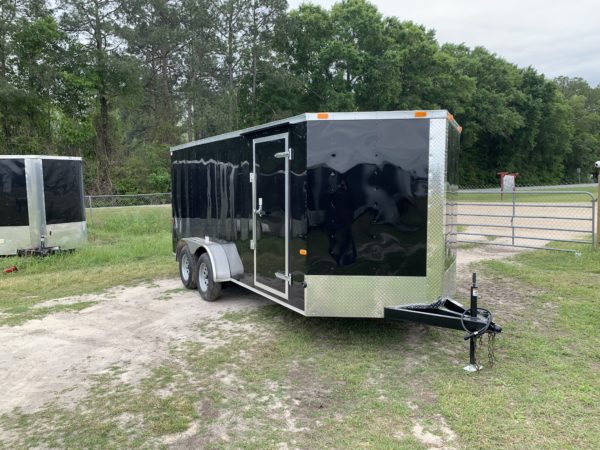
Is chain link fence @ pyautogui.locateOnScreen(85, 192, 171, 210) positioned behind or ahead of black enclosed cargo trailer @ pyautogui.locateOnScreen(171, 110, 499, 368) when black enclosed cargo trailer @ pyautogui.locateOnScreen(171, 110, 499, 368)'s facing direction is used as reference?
behind

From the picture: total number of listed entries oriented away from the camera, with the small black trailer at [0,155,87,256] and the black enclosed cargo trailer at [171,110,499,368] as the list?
0

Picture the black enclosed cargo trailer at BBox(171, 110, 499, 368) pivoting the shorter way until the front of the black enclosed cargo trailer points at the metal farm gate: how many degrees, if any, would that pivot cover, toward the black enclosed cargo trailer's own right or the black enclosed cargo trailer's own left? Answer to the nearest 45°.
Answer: approximately 90° to the black enclosed cargo trailer's own left

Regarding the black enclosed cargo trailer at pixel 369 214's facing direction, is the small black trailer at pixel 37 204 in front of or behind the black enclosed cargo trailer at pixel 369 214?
behind

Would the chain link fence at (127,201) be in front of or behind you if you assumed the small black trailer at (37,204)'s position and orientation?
behind
